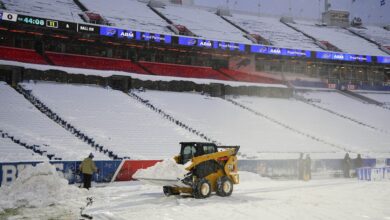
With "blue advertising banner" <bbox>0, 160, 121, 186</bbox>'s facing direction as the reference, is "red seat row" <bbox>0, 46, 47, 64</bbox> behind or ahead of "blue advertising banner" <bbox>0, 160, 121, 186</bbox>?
behind

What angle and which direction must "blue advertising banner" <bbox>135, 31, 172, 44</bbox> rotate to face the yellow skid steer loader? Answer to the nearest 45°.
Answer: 0° — it already faces it

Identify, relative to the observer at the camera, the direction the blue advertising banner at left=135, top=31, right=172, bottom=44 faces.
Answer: facing the viewer

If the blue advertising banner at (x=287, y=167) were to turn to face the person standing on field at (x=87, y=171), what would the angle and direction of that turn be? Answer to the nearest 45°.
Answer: approximately 45° to its right

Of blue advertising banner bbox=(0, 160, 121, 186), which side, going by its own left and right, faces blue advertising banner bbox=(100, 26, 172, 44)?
back

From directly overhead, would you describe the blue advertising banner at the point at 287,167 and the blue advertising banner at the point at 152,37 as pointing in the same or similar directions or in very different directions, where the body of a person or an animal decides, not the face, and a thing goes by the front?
same or similar directions

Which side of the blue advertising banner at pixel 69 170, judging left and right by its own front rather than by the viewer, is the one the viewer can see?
front

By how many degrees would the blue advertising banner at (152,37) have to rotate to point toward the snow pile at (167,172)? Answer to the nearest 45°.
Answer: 0° — it already faces it

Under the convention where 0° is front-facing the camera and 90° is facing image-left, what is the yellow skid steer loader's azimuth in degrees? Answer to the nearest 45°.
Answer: approximately 45°

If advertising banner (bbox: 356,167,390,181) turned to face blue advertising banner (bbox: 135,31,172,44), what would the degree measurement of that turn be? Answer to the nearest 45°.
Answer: approximately 135° to its right
